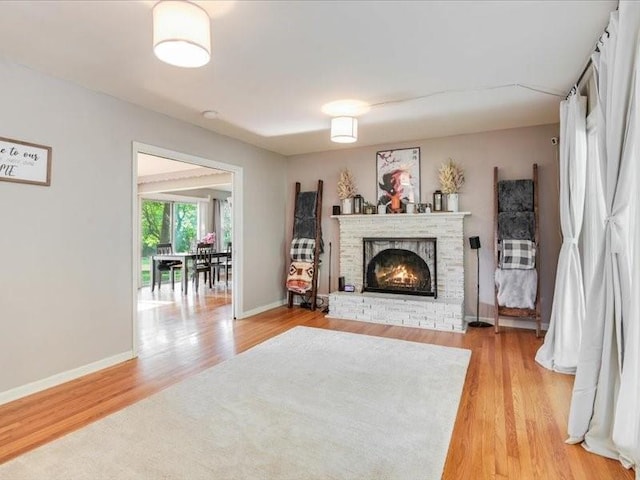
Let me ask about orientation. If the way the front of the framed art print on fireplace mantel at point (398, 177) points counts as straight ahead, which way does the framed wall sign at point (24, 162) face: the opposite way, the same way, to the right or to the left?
to the left

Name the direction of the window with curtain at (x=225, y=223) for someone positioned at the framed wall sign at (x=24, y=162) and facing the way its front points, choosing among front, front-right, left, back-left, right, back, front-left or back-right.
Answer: left

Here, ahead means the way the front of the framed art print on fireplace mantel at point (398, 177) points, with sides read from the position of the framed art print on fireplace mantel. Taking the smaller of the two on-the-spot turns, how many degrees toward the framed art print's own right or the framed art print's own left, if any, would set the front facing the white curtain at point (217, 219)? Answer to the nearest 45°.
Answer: approximately 135° to the framed art print's own right

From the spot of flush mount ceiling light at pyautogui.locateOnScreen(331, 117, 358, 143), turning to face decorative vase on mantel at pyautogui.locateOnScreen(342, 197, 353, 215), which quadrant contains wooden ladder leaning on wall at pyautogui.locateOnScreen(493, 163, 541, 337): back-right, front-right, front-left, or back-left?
front-right

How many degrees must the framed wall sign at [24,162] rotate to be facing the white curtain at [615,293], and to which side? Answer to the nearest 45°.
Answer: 0° — it already faces it

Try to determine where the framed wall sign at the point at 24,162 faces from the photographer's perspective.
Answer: facing the viewer and to the right of the viewer

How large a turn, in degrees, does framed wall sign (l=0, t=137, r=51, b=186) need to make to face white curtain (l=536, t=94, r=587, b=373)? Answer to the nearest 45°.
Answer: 0° — it already faces it

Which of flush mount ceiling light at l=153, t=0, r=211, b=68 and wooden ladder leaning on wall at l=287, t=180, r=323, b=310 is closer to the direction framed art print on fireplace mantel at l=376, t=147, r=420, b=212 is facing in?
the flush mount ceiling light

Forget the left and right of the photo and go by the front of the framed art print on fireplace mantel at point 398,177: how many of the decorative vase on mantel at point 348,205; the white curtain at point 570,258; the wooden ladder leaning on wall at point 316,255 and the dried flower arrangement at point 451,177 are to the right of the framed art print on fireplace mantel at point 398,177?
2

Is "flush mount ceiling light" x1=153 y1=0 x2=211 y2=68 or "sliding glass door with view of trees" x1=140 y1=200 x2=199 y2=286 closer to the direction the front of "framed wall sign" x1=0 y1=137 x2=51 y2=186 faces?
the flush mount ceiling light

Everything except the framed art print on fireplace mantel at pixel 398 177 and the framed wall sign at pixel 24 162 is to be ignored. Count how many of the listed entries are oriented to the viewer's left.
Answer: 0

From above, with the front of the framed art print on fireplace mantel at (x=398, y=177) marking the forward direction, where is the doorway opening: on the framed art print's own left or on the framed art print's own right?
on the framed art print's own right

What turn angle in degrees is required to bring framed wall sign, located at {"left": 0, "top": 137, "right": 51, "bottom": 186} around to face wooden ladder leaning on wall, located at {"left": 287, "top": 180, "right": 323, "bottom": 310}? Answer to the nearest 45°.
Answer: approximately 45° to its left

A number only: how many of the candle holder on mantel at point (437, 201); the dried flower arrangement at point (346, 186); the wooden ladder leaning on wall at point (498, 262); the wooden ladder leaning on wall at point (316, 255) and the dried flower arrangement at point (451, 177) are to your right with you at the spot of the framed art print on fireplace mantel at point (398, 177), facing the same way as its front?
2

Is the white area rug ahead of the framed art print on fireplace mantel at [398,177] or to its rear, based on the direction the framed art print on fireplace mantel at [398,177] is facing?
ahead

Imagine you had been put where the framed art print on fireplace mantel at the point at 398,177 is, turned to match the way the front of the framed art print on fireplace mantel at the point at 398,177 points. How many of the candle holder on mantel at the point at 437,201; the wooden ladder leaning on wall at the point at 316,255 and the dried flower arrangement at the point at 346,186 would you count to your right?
2

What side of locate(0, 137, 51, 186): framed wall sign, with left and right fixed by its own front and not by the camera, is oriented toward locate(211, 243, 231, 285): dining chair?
left
